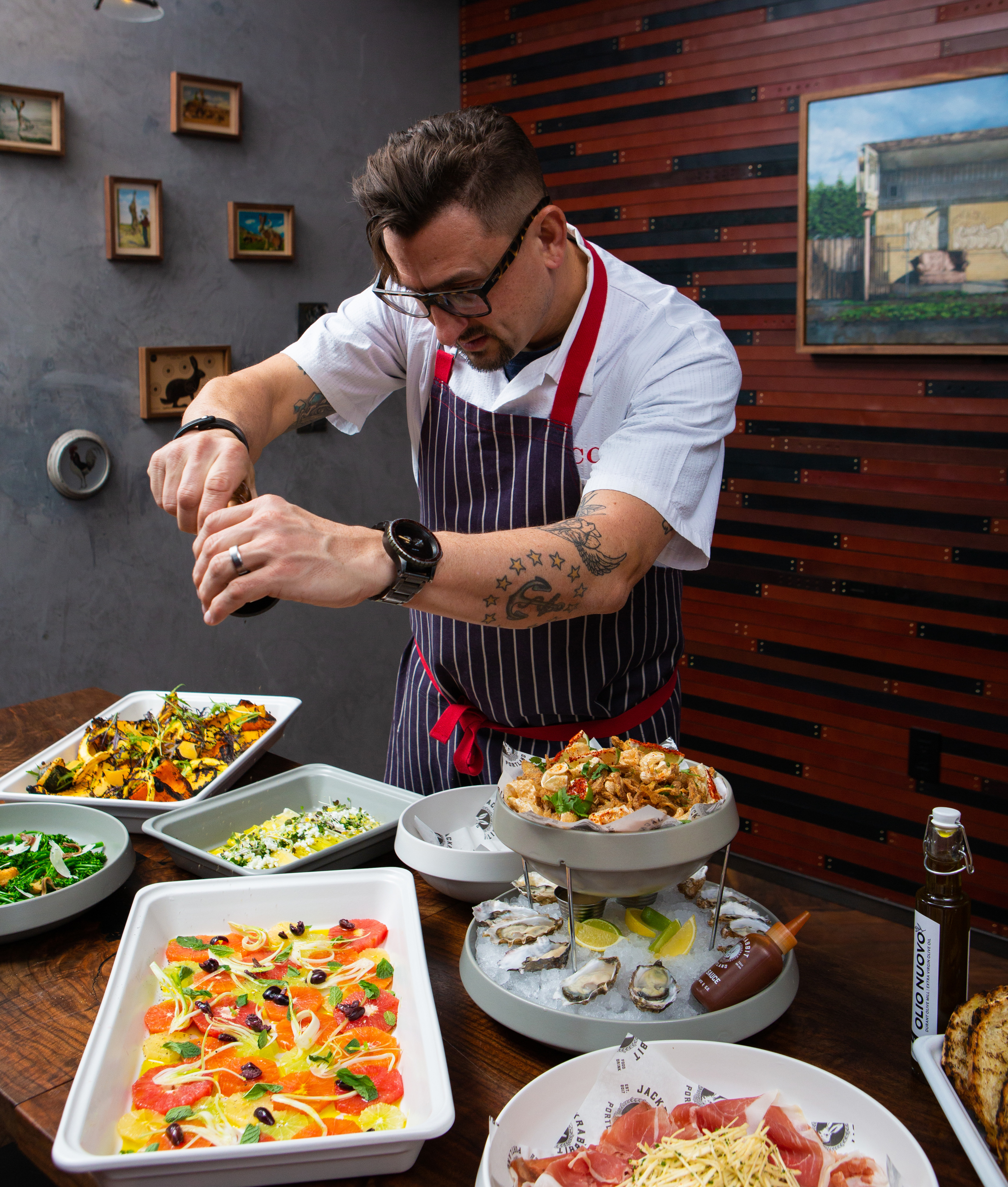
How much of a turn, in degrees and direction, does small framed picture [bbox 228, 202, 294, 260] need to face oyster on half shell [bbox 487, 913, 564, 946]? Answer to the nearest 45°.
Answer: approximately 45° to its right

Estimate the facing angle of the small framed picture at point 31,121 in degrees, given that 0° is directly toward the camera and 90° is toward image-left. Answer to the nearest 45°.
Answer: approximately 315°

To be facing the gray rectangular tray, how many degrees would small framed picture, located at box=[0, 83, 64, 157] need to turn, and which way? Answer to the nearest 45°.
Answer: approximately 45° to its right
